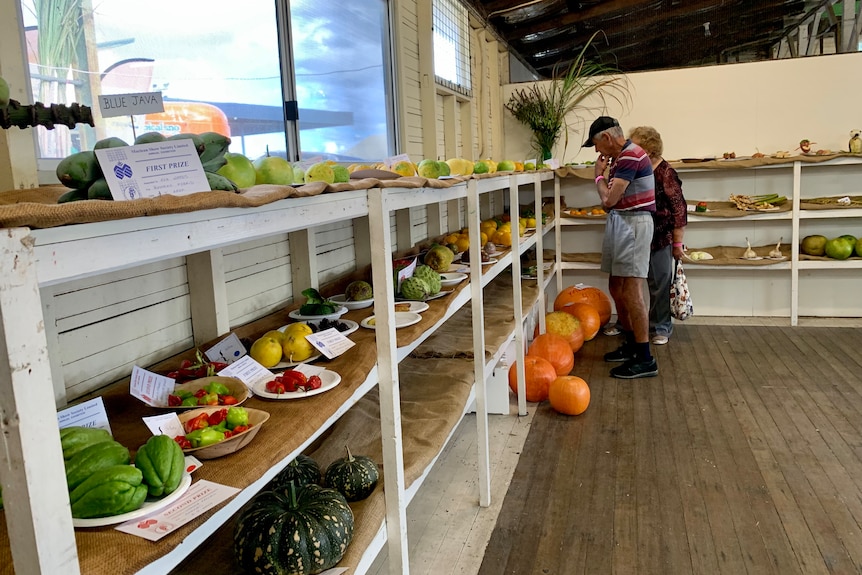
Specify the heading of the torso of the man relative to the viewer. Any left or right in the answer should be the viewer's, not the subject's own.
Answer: facing to the left of the viewer

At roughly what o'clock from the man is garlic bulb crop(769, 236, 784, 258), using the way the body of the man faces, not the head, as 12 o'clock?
The garlic bulb is roughly at 4 o'clock from the man.

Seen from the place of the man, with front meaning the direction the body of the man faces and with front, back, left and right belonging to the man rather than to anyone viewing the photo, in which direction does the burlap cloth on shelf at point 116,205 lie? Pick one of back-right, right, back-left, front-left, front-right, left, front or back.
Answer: left

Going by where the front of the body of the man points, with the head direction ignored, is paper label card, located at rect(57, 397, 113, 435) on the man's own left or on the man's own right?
on the man's own left

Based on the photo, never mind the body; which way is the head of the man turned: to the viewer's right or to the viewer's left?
to the viewer's left

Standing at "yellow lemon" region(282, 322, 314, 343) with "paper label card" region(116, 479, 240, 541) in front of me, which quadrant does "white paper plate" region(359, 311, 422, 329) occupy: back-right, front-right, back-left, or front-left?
back-left

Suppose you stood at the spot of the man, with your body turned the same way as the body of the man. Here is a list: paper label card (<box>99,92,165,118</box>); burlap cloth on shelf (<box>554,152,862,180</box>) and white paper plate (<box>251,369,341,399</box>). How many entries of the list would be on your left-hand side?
2

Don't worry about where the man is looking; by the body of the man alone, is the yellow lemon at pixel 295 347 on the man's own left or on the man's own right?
on the man's own left

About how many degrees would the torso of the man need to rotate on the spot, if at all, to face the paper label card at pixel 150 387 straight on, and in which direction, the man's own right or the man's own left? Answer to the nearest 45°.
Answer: approximately 90° to the man's own left

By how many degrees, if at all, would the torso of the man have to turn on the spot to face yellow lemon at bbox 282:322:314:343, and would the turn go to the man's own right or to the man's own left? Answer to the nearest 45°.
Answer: approximately 90° to the man's own left
